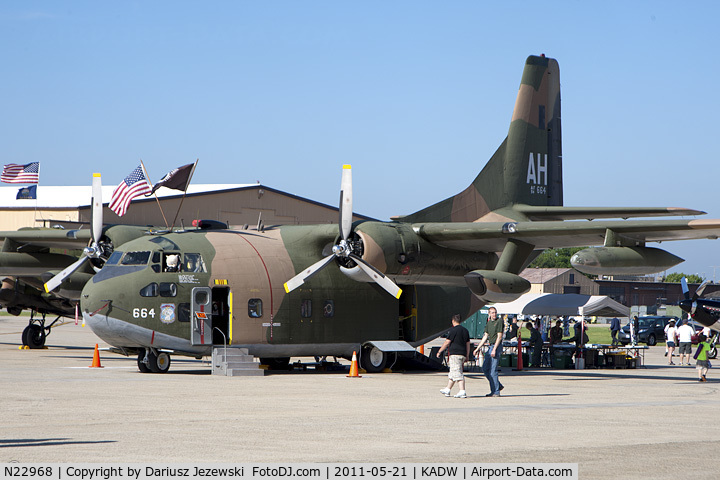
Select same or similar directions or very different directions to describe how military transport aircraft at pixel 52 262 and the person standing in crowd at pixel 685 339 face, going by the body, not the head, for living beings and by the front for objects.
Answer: very different directions

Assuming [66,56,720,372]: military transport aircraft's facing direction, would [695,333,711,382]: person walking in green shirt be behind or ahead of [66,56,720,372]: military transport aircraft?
behind

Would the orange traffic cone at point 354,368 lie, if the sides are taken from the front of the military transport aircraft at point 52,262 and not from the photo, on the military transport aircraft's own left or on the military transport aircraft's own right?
on the military transport aircraft's own left

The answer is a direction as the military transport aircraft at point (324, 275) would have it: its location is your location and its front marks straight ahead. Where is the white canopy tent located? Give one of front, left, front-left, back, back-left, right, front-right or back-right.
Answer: back

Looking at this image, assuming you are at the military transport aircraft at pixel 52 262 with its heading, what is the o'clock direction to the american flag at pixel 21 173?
The american flag is roughly at 4 o'clock from the military transport aircraft.
